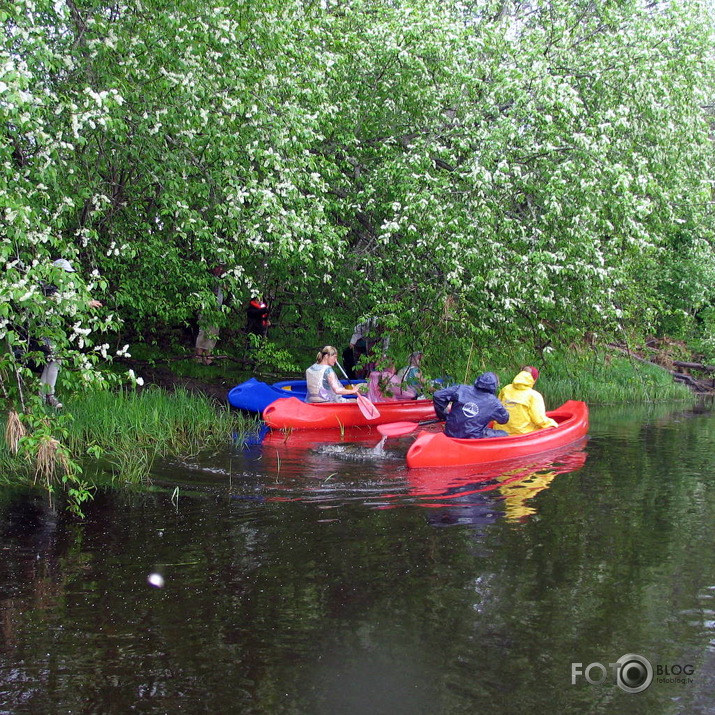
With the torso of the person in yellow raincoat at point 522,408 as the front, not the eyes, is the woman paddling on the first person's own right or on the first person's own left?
on the first person's own left

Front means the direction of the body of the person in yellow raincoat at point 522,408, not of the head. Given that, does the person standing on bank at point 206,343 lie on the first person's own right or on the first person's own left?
on the first person's own left

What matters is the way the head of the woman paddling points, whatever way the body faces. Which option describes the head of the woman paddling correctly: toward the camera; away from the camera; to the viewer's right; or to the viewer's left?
to the viewer's right

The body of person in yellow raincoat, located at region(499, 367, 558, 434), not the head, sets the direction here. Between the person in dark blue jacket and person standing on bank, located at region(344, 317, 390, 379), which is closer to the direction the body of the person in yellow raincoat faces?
the person standing on bank
